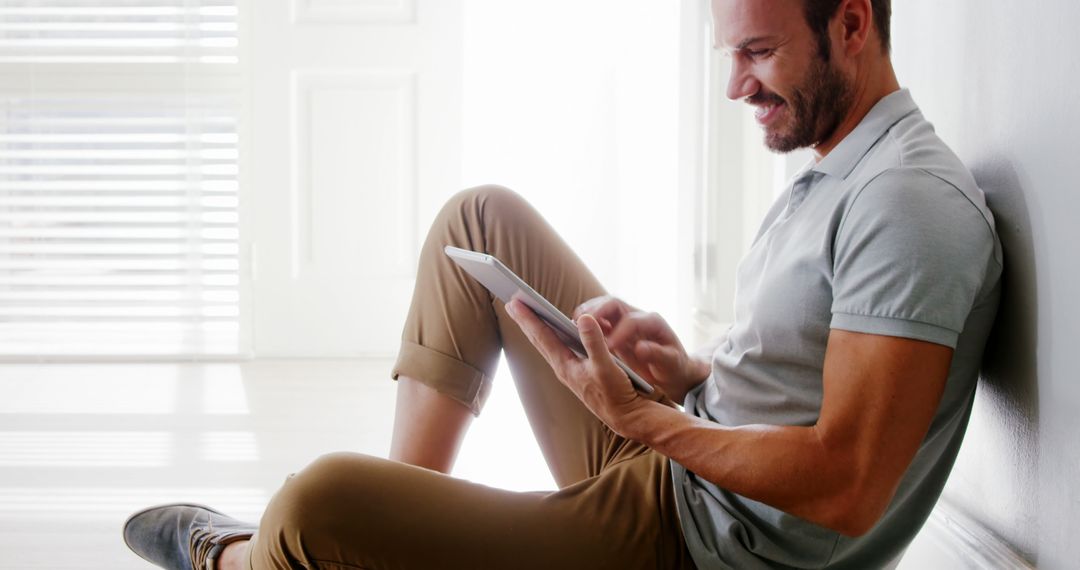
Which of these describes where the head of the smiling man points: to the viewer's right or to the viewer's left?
to the viewer's left

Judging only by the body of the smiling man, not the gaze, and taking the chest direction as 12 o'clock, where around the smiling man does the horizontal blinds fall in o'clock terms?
The horizontal blinds is roughly at 2 o'clock from the smiling man.

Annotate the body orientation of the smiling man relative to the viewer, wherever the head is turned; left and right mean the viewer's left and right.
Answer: facing to the left of the viewer

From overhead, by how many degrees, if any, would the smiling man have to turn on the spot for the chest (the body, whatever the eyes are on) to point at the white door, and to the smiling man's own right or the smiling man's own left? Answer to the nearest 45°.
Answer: approximately 90° to the smiling man's own right

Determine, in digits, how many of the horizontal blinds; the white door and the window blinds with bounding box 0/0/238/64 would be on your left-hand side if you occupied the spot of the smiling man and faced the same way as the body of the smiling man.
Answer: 0

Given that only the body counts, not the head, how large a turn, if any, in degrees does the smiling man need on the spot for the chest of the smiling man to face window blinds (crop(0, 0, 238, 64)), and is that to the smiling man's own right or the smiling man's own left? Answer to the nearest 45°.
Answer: approximately 45° to the smiling man's own right

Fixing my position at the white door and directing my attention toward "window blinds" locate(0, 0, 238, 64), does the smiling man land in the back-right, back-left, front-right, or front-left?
back-left
